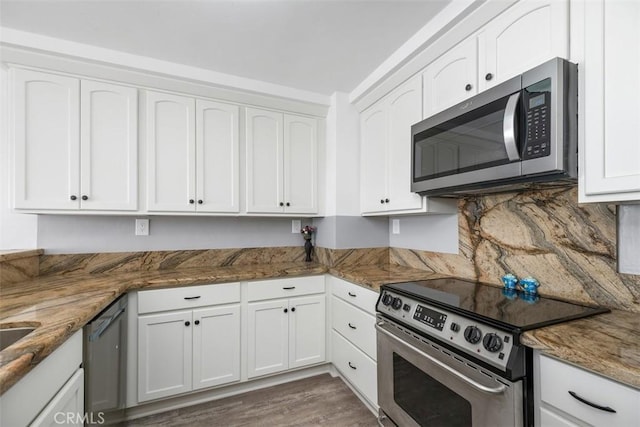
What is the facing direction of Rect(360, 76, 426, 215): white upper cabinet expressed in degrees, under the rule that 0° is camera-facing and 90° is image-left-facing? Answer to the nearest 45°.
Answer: approximately 45°

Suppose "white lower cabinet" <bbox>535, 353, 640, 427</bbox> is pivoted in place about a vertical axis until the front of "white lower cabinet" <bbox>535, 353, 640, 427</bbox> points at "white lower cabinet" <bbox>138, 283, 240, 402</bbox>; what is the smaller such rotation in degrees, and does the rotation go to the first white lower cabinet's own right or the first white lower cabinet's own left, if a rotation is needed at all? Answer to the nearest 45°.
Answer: approximately 45° to the first white lower cabinet's own right

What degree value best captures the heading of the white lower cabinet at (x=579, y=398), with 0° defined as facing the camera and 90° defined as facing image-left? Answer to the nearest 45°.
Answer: approximately 45°

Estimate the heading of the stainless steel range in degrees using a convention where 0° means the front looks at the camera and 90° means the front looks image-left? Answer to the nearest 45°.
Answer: approximately 45°

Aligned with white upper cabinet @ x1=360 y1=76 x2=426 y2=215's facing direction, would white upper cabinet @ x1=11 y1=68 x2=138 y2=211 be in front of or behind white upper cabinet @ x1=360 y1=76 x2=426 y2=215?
in front
